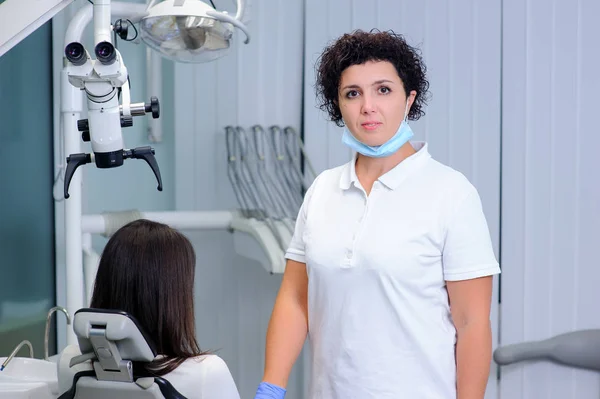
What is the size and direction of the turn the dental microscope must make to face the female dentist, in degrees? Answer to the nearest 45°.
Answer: approximately 90° to its left

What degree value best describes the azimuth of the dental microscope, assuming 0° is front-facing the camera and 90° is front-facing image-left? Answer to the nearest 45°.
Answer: approximately 0°

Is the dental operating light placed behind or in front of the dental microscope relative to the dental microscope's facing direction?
behind

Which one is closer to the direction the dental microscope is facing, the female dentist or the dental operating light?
the female dentist

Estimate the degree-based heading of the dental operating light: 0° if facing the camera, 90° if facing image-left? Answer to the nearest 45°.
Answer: approximately 0°

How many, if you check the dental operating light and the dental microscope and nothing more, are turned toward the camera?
2

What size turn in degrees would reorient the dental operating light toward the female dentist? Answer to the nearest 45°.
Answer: approximately 45° to its left
